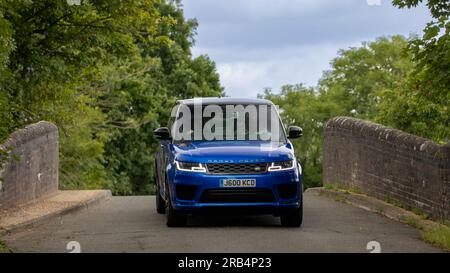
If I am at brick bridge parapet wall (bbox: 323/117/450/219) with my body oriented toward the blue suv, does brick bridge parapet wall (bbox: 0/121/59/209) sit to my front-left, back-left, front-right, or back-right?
front-right

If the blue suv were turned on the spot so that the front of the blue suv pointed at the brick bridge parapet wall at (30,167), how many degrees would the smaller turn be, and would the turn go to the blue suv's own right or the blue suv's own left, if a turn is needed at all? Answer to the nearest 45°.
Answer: approximately 135° to the blue suv's own right

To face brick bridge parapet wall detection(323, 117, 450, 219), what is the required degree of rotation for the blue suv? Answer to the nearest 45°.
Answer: approximately 135° to its left

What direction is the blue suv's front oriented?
toward the camera

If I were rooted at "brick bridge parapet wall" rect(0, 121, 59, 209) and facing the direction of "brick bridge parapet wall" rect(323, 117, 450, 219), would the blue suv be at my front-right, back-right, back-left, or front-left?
front-right
